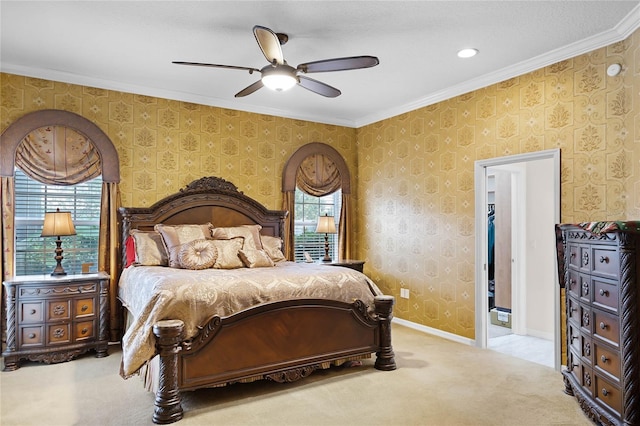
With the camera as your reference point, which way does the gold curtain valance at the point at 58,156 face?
facing the viewer

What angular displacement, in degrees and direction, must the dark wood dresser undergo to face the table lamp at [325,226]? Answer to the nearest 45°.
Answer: approximately 90° to its right

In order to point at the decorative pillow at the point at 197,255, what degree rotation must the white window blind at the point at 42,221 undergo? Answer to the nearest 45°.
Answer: approximately 45° to its left

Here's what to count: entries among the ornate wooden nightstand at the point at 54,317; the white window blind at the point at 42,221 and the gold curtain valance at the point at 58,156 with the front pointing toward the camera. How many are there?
3

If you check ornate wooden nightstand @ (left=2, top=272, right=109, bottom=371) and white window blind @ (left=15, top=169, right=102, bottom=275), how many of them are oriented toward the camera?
2

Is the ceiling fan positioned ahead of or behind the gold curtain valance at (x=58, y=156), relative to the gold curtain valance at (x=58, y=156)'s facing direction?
ahead

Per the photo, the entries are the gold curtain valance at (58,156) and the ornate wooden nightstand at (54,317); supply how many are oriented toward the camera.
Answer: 2

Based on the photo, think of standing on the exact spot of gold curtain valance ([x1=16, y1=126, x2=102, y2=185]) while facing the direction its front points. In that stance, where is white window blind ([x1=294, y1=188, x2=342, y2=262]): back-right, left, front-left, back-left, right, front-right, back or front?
left

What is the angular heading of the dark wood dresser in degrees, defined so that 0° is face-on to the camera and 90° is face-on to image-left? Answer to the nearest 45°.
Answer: approximately 45°

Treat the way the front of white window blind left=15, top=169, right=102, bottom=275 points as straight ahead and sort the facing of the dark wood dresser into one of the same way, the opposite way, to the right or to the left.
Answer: to the right

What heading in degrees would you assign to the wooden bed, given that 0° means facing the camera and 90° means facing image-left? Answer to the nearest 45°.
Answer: approximately 315°
